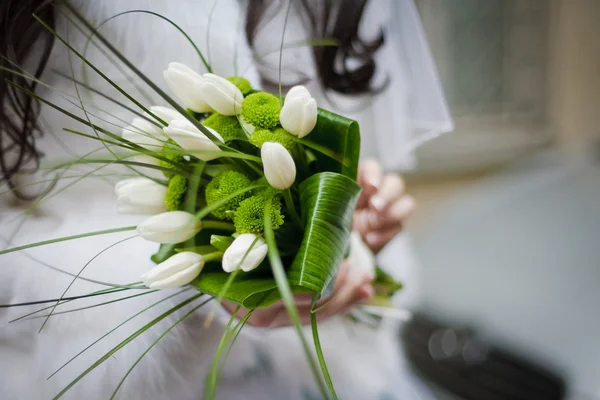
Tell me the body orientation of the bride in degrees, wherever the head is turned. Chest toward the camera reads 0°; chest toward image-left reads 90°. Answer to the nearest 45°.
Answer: approximately 0°
